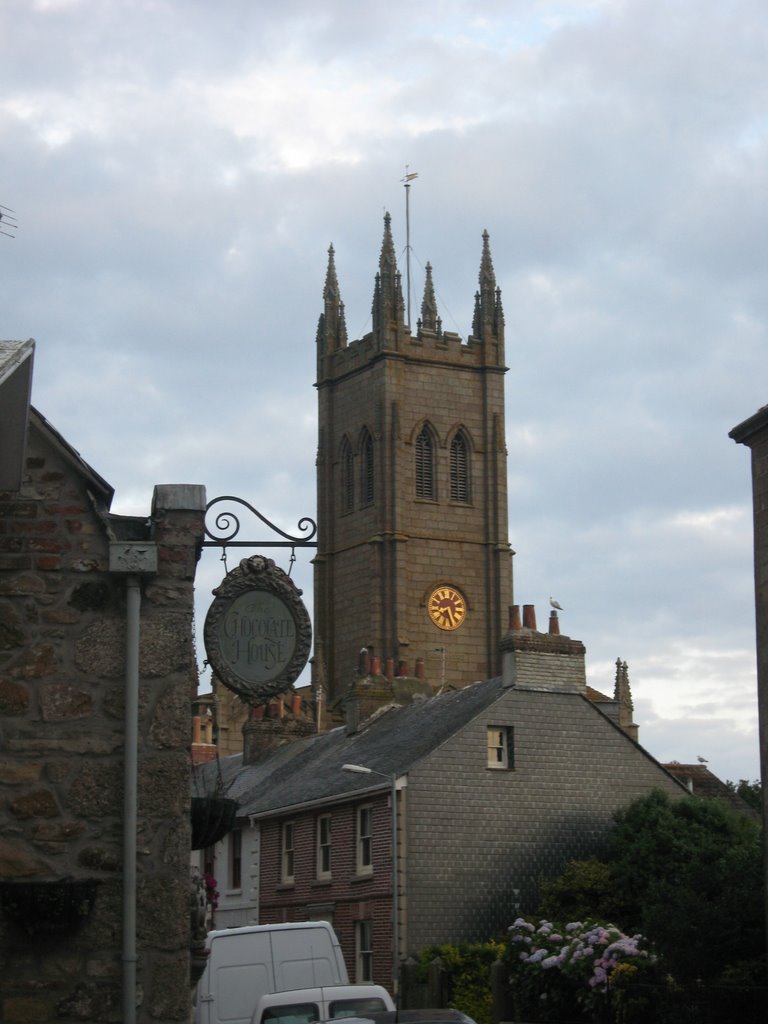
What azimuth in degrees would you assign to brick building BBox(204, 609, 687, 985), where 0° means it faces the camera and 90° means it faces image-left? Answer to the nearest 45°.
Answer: approximately 45°

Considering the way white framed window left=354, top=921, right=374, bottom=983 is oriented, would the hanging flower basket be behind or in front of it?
in front

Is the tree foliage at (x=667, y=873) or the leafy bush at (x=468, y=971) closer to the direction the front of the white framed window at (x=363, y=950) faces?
the leafy bush

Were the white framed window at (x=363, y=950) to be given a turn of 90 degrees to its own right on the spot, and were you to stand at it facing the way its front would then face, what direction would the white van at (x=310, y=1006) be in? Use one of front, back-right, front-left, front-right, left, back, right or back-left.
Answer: back-left

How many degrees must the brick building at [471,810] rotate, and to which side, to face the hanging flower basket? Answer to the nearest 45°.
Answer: approximately 45° to its left

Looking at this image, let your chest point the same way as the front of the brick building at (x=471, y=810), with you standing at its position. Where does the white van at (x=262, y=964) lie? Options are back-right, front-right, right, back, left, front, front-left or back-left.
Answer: front-left

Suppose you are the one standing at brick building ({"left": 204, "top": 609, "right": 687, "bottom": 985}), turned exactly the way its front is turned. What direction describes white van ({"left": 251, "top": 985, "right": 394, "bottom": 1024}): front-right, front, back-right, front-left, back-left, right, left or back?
front-left

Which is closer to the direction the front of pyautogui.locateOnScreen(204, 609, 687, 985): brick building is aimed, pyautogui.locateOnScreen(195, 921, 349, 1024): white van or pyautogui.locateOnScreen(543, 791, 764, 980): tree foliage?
the white van

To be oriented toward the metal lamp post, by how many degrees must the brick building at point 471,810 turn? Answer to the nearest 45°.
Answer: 0° — it already faces it

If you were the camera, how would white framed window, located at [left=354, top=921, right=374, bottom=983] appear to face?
facing the viewer and to the left of the viewer
